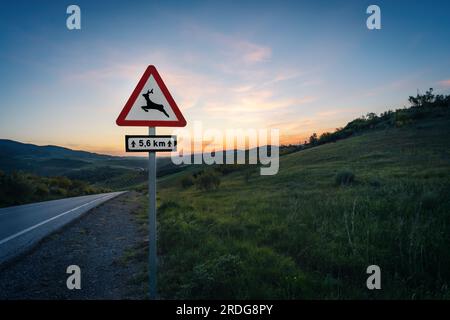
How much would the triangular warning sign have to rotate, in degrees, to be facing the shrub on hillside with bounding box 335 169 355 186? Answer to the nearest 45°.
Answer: approximately 135° to its left

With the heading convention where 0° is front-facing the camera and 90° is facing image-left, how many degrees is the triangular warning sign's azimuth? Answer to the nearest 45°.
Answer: approximately 0°

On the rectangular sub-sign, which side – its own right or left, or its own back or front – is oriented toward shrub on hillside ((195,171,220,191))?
back

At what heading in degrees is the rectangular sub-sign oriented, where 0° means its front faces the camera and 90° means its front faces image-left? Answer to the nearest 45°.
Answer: approximately 0°

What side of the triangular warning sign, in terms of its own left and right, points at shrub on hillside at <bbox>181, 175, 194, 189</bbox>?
back

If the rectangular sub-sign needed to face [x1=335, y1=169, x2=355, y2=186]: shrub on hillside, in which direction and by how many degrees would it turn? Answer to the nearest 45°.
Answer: approximately 135° to its left

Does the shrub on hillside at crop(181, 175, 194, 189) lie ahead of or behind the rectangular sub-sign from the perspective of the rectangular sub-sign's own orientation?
behind
